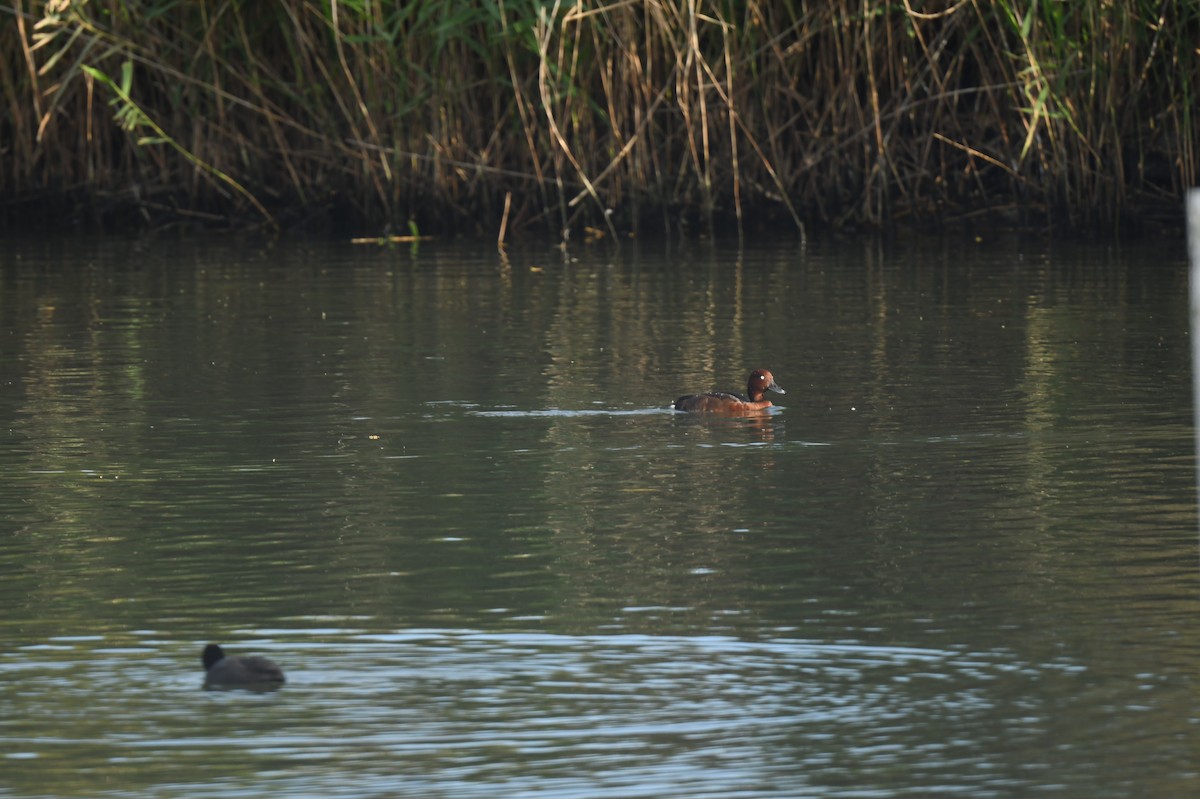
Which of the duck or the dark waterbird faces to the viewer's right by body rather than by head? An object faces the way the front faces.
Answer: the duck

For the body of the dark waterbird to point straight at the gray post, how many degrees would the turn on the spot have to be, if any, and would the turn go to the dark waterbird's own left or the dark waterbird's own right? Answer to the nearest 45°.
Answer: approximately 180°

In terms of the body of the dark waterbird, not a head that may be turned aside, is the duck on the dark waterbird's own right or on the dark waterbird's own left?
on the dark waterbird's own right

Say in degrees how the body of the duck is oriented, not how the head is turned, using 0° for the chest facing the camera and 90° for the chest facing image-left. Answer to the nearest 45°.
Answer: approximately 270°

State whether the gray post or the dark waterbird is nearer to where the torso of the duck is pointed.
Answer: the gray post

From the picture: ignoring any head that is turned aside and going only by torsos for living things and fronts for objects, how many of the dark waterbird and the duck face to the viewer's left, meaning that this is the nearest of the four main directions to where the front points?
1

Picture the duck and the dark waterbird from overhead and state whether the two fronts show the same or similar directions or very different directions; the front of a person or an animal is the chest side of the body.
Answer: very different directions

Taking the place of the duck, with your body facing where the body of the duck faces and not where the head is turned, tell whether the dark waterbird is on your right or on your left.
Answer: on your right

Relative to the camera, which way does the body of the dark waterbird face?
to the viewer's left
